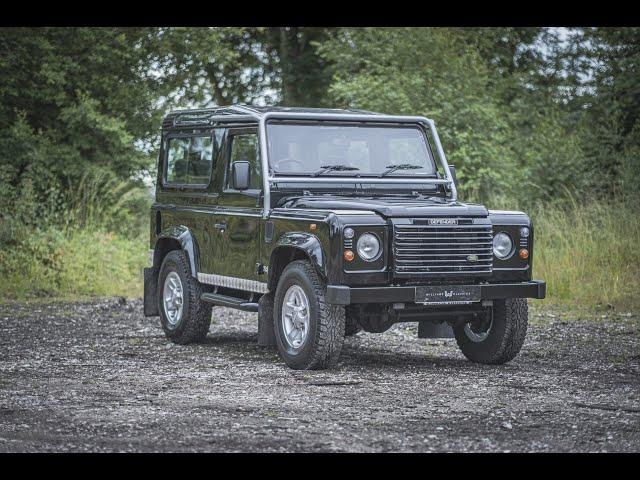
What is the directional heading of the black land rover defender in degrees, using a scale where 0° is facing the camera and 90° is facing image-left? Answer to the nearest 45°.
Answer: approximately 315°
